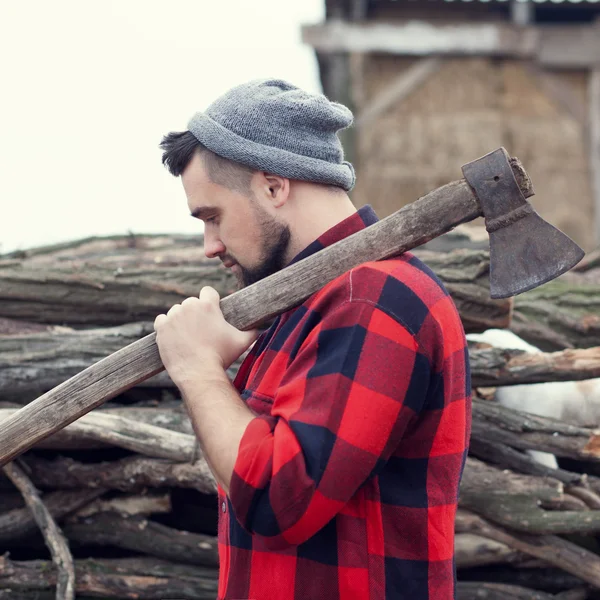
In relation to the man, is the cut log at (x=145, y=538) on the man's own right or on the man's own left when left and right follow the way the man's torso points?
on the man's own right

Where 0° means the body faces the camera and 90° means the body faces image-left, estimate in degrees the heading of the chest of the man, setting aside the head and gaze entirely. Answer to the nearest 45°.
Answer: approximately 90°

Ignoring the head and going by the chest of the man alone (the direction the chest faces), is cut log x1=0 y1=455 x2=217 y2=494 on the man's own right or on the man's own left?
on the man's own right

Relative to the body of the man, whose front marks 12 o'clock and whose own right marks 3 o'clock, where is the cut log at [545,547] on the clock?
The cut log is roughly at 4 o'clock from the man.

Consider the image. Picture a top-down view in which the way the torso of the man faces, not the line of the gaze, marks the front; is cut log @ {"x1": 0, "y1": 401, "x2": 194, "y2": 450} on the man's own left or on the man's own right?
on the man's own right

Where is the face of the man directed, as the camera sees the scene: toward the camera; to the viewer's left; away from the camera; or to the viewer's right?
to the viewer's left

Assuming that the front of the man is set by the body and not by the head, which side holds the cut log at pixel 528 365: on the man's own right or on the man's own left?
on the man's own right

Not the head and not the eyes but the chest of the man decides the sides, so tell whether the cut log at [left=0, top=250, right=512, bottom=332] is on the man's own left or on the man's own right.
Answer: on the man's own right

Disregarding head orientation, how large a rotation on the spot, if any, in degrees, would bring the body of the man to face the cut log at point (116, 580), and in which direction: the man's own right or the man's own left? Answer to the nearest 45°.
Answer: approximately 45° to the man's own right
